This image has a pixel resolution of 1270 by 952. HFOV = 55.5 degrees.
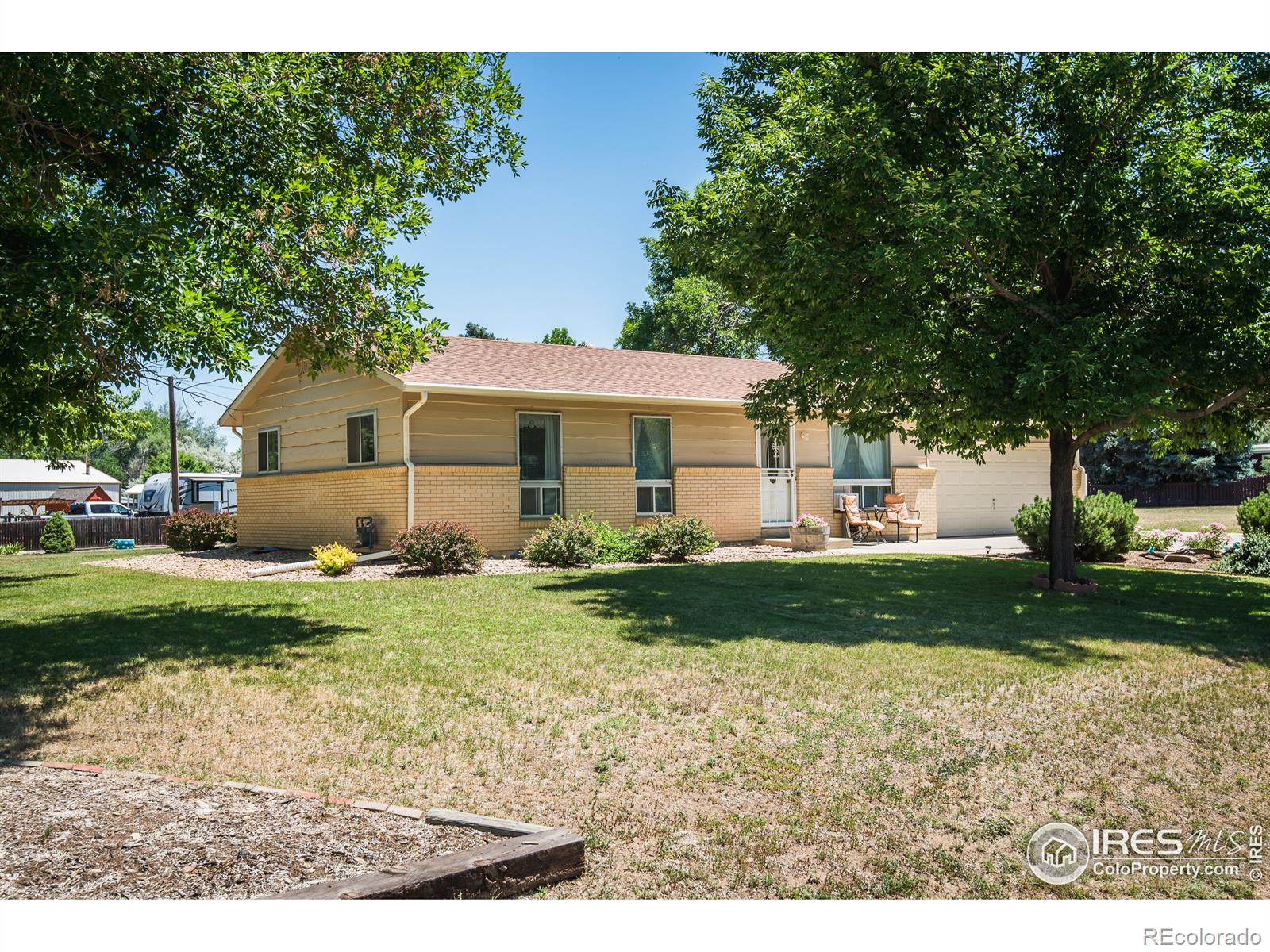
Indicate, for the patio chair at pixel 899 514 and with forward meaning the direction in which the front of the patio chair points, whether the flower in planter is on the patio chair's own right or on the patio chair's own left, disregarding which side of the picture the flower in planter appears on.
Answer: on the patio chair's own right

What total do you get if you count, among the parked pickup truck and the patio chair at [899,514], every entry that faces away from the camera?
0

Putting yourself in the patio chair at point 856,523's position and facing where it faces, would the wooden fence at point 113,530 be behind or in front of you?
behind

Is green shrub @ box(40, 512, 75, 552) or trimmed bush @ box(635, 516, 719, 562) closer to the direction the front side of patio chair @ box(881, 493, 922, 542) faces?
the trimmed bush

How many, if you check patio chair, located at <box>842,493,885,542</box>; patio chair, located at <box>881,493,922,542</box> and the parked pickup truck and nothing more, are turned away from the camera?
0

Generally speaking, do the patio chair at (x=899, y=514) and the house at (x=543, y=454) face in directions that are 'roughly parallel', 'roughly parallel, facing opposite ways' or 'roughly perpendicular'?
roughly parallel

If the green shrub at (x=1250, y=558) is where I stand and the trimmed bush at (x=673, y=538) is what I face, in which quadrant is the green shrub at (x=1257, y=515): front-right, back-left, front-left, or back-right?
back-right

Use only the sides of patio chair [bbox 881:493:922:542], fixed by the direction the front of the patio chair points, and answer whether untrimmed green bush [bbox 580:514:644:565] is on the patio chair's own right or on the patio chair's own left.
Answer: on the patio chair's own right

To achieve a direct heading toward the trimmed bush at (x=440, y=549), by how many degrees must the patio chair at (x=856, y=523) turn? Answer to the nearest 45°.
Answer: approximately 90° to its right

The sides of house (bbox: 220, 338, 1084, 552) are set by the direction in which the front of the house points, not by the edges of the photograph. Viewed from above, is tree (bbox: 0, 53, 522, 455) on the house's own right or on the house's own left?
on the house's own right

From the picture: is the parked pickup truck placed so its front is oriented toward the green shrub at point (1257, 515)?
no

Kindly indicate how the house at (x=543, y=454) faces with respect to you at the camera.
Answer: facing the viewer and to the right of the viewer

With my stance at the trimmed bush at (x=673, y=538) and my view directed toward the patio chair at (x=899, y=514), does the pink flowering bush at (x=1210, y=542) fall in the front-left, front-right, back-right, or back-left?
front-right

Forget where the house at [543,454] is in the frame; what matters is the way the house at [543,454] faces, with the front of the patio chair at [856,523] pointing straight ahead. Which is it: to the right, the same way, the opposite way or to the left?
the same way

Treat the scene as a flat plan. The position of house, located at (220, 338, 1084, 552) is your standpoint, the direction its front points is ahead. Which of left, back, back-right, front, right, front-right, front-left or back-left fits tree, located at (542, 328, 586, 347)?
back-left

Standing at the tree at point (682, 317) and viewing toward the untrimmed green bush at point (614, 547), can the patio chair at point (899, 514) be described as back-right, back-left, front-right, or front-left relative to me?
front-left
